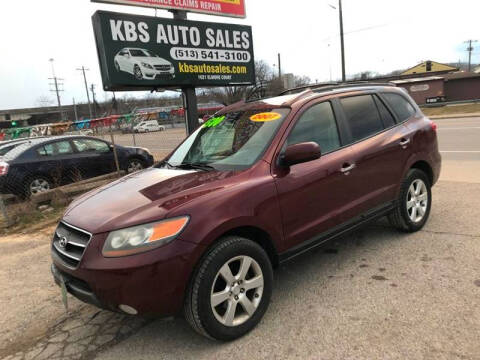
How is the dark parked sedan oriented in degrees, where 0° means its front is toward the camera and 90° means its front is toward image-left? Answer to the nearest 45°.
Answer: approximately 225°

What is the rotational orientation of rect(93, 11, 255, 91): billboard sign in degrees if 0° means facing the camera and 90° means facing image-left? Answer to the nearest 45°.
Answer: approximately 315°

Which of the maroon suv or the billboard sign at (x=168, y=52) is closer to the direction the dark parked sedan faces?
the billboard sign

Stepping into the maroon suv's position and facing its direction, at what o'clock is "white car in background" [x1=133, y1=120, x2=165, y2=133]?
The white car in background is roughly at 4 o'clock from the maroon suv.

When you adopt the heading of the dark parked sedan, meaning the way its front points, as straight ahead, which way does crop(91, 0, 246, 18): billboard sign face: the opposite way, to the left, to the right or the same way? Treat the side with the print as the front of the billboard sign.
to the right

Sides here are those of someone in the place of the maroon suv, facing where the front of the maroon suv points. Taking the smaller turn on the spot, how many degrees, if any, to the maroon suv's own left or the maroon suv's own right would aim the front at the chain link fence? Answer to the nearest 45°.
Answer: approximately 90° to the maroon suv's own right

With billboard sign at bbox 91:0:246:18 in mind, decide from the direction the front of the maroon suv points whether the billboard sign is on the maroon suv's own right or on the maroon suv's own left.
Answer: on the maroon suv's own right
